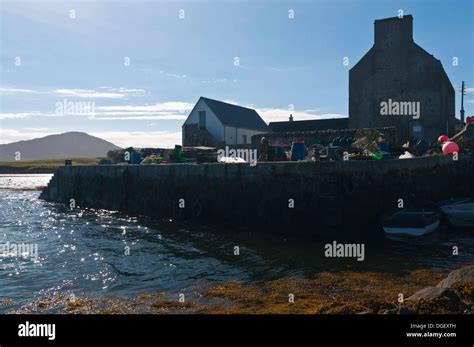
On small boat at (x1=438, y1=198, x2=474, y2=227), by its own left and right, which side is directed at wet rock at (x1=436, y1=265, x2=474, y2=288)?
left

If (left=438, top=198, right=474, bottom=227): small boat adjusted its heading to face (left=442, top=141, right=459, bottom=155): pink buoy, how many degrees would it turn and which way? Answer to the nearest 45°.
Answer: approximately 90° to its right

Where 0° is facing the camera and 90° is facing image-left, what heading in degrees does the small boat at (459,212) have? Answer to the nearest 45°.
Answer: approximately 90°

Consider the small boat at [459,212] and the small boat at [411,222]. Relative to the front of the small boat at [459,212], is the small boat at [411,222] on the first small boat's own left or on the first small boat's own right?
on the first small boat's own left

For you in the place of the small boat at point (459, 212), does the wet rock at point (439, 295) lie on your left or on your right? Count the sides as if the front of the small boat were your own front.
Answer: on your left
